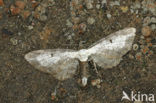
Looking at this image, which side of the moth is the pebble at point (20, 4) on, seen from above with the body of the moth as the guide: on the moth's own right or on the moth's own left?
on the moth's own left

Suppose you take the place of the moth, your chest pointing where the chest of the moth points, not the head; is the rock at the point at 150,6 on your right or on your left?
on your right

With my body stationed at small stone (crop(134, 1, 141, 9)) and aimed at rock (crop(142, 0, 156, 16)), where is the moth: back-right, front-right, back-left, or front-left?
back-right

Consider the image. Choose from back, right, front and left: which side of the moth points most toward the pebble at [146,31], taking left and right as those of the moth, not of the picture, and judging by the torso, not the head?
right

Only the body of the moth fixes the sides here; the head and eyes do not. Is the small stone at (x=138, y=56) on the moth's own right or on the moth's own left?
on the moth's own right

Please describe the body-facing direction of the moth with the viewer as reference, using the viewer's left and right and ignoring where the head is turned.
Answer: facing away from the viewer
